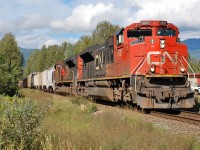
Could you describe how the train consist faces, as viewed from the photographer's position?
facing the viewer and to the right of the viewer

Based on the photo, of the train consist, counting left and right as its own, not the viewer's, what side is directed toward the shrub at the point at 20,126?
right
